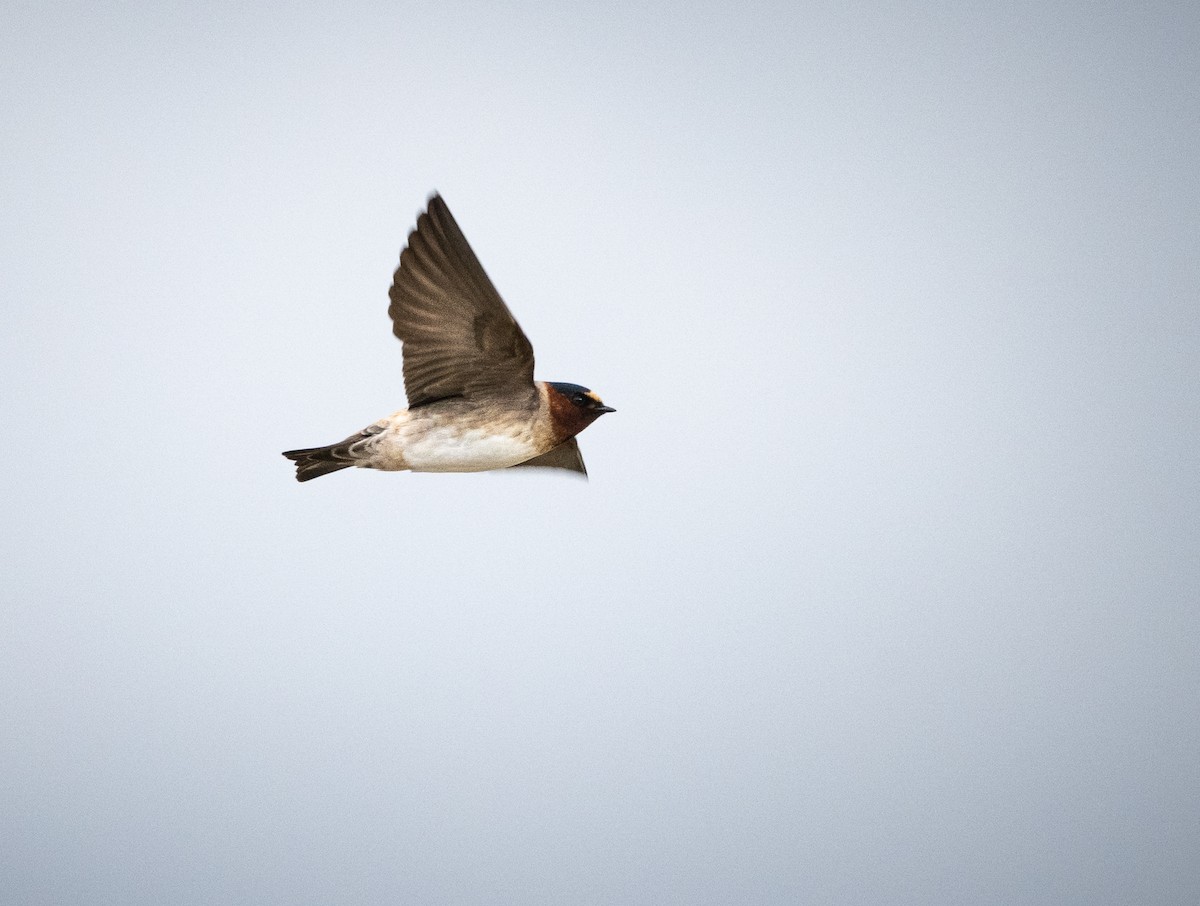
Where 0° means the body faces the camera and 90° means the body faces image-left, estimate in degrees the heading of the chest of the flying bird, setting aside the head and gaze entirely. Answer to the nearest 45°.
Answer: approximately 270°
